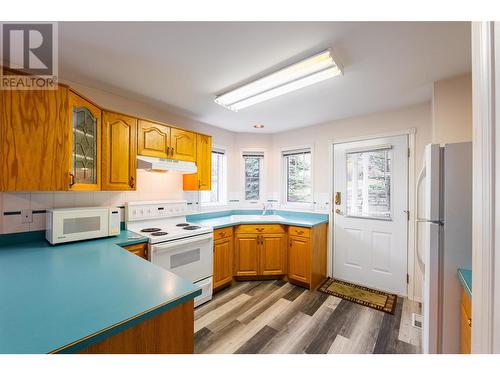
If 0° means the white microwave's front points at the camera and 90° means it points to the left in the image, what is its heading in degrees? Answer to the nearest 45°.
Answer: approximately 315°

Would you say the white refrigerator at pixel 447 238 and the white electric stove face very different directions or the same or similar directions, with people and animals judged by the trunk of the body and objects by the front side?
very different directions

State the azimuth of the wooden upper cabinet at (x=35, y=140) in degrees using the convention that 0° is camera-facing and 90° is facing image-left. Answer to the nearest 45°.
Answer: approximately 270°

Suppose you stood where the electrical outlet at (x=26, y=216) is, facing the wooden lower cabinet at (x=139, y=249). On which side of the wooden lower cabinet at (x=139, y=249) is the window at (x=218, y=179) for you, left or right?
left

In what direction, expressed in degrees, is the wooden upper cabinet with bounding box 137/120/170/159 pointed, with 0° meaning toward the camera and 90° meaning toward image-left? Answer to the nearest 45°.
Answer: approximately 315°

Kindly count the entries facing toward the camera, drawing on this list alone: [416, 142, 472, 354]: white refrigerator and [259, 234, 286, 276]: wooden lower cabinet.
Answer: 1
